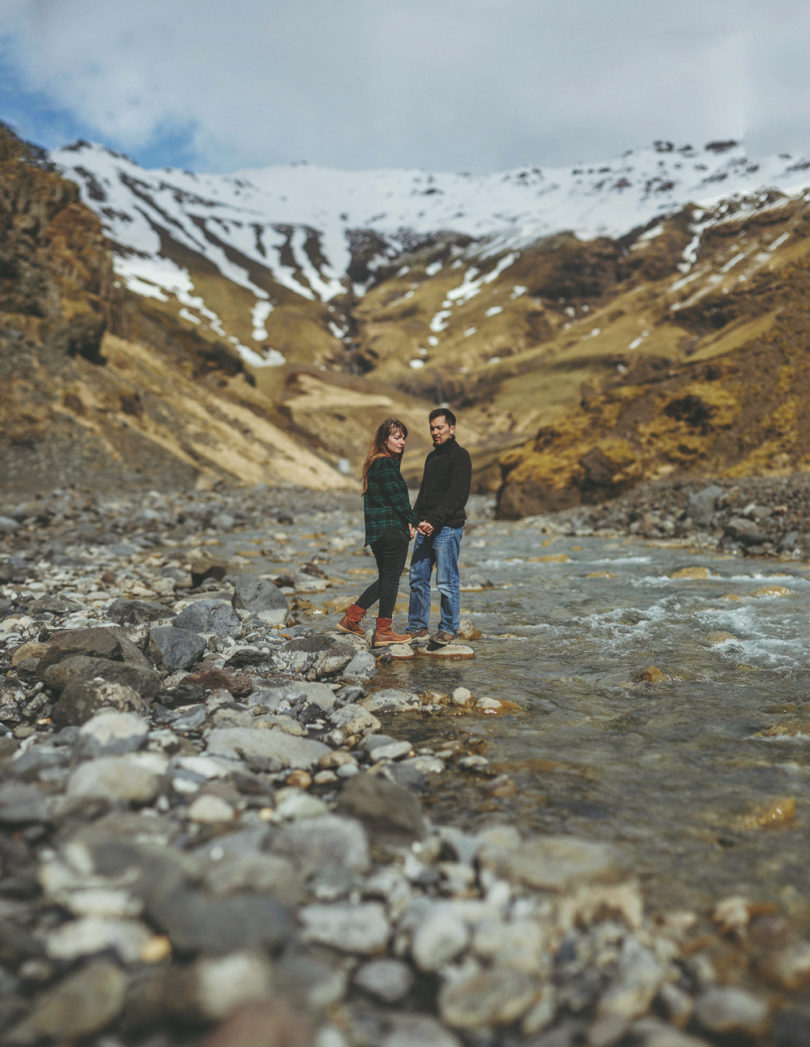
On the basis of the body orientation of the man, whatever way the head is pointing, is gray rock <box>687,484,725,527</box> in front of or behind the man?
behind

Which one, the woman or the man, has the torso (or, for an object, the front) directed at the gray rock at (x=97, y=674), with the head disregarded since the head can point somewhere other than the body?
the man

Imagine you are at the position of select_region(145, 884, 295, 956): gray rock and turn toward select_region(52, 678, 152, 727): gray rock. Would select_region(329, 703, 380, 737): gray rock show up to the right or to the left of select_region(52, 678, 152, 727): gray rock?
right

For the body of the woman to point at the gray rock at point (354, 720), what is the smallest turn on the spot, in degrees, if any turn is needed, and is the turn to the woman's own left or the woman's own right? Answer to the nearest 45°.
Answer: approximately 90° to the woman's own right

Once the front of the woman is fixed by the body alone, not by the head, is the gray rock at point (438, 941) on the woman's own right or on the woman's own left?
on the woman's own right

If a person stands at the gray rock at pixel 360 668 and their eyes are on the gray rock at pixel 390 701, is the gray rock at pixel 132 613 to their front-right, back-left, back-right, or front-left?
back-right

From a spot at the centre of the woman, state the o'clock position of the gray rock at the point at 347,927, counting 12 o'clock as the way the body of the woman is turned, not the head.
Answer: The gray rock is roughly at 3 o'clock from the woman.

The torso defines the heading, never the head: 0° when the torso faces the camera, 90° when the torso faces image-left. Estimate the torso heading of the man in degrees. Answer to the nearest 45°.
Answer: approximately 45°

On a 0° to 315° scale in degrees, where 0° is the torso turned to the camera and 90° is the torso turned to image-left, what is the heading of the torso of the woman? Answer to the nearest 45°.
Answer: approximately 270°

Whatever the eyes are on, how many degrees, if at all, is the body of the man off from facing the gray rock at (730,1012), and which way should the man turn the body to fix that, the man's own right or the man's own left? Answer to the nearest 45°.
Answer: approximately 45° to the man's own left

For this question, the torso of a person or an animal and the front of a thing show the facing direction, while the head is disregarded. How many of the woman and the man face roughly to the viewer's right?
1

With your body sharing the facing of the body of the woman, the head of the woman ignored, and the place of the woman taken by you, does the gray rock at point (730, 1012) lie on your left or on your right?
on your right

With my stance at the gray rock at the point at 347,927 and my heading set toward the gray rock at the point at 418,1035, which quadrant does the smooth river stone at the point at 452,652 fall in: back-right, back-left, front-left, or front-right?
back-left

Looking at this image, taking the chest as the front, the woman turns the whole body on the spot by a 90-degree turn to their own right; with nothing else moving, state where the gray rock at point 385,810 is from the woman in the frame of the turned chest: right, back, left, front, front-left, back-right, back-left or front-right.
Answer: front

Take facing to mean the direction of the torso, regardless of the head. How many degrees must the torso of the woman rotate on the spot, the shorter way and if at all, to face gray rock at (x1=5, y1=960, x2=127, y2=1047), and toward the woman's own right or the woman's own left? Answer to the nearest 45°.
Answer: approximately 90° to the woman's own right
